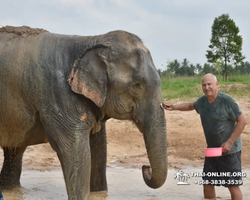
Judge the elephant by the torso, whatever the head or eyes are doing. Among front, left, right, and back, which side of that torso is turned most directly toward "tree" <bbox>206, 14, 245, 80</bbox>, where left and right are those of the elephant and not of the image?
left

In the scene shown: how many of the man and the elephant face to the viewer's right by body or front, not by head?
1

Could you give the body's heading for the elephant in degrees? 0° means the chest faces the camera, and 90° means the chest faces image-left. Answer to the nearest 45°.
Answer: approximately 270°

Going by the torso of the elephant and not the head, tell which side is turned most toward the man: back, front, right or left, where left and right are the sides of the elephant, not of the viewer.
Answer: front

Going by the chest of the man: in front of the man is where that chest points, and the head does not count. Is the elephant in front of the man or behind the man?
in front

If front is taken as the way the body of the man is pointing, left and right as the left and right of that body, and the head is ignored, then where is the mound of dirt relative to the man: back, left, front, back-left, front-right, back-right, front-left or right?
front-right

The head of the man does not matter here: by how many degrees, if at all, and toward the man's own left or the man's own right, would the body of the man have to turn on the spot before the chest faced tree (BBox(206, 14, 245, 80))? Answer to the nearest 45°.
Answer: approximately 135° to the man's own right
